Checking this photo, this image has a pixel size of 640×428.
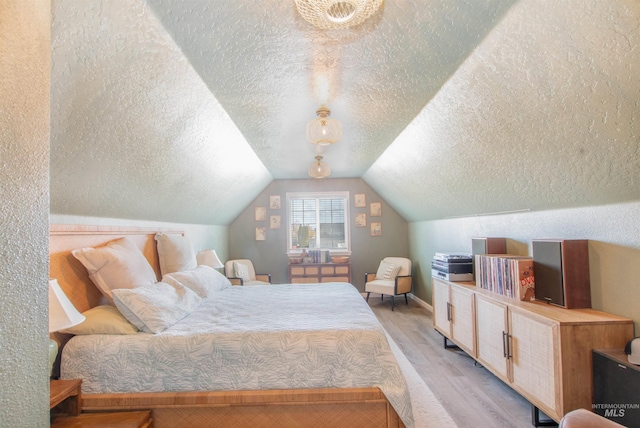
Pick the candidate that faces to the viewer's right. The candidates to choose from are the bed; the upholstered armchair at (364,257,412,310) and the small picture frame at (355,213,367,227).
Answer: the bed

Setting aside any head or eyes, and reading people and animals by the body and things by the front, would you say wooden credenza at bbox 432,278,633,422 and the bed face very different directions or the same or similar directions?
very different directions

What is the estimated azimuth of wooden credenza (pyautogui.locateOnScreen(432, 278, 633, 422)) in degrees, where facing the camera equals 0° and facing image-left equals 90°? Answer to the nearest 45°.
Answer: approximately 45°

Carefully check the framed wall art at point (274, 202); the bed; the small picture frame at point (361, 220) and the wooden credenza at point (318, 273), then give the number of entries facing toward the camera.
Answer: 3

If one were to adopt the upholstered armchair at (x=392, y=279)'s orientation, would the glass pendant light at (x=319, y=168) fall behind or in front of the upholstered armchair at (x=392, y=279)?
in front

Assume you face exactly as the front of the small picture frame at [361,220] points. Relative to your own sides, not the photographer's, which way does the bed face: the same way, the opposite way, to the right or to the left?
to the left

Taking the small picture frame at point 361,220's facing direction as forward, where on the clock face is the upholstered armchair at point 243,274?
The upholstered armchair is roughly at 2 o'clock from the small picture frame.

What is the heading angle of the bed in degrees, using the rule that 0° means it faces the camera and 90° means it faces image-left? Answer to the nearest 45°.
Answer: approximately 270°

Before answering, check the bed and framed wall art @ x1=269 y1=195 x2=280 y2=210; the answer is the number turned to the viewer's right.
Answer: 1

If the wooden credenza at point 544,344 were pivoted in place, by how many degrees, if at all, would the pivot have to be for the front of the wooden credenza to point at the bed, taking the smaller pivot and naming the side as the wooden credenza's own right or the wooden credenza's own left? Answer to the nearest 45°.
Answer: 0° — it already faces it

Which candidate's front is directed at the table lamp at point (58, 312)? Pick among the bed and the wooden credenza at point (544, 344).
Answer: the wooden credenza
